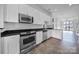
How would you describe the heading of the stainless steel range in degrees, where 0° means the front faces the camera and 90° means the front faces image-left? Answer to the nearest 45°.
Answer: approximately 315°
